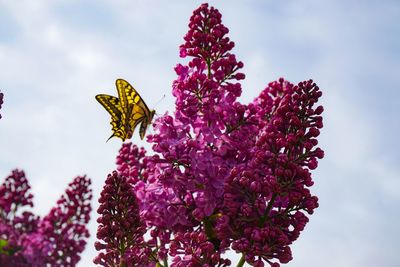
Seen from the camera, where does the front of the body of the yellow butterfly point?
to the viewer's right
